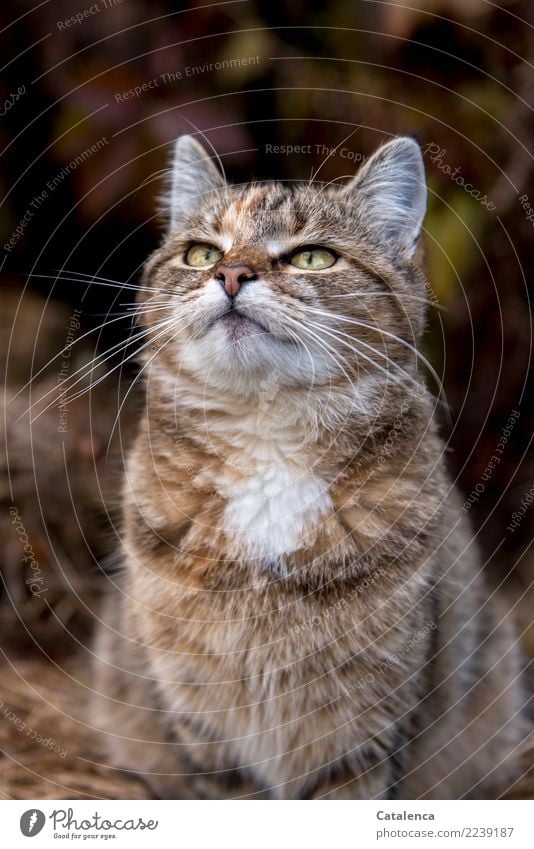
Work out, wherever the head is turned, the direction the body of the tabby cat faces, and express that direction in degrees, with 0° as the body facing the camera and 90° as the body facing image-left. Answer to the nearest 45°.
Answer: approximately 0°
